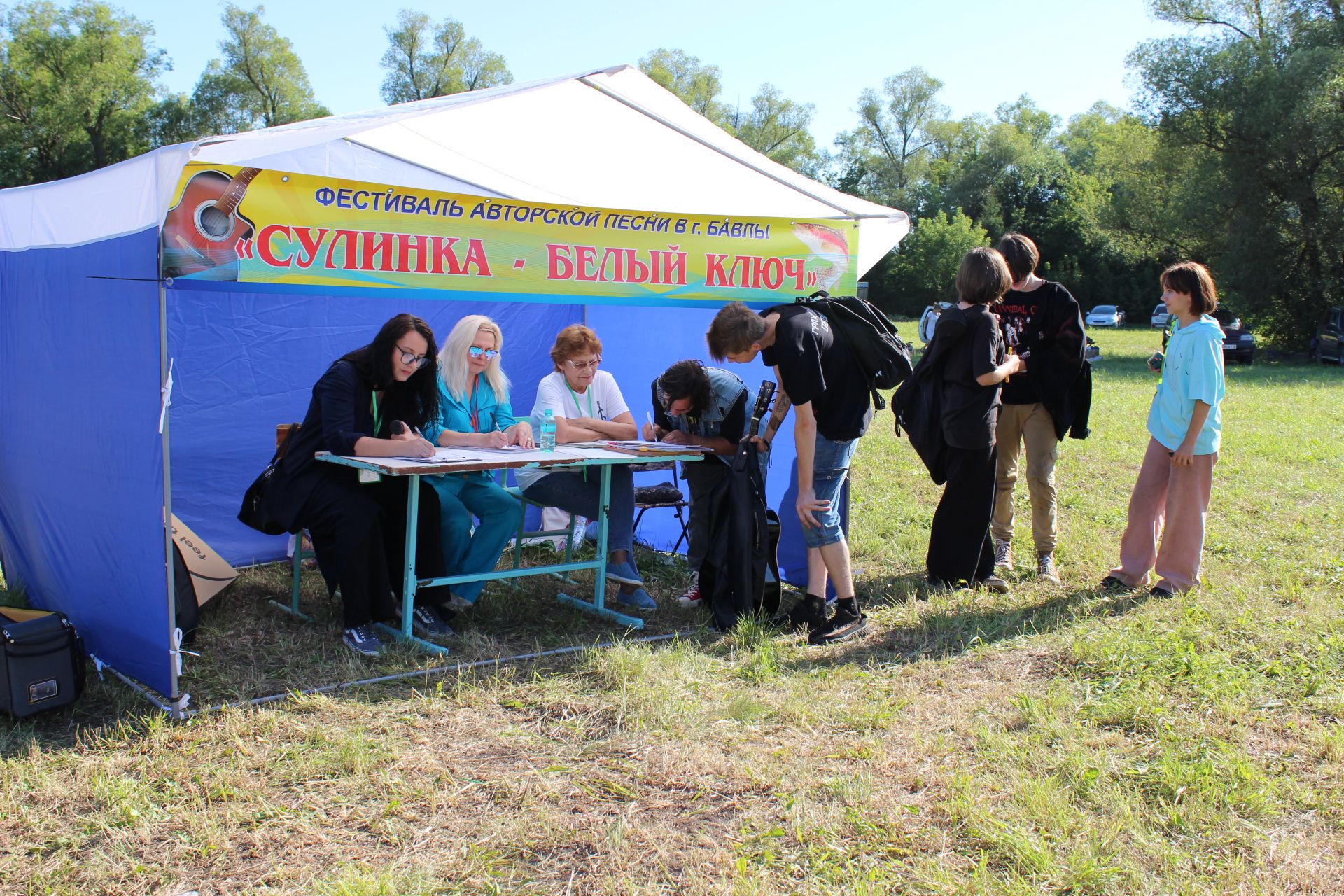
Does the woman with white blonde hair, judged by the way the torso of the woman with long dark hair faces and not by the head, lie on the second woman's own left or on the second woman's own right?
on the second woman's own left

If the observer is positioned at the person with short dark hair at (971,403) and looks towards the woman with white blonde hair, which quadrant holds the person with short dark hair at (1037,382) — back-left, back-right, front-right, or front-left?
back-right

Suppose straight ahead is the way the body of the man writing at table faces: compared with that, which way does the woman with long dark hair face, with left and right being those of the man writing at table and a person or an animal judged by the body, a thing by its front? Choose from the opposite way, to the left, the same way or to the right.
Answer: to the left

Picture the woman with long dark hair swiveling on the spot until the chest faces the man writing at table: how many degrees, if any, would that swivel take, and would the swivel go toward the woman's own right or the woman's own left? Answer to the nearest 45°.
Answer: approximately 45° to the woman's own left

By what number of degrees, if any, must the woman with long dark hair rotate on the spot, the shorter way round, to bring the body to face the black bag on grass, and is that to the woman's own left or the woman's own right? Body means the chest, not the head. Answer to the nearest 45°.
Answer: approximately 90° to the woman's own right

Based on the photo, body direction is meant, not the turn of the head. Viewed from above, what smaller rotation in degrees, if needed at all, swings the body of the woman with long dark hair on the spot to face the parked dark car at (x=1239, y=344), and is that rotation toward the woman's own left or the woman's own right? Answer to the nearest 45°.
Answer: approximately 90° to the woman's own left

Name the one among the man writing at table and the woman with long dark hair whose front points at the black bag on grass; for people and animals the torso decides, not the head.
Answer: the man writing at table

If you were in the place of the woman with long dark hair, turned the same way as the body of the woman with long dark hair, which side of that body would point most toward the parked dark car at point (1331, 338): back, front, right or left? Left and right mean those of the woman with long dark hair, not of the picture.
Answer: left

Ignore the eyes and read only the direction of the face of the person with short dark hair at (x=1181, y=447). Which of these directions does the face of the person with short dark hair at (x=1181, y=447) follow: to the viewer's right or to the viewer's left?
to the viewer's left

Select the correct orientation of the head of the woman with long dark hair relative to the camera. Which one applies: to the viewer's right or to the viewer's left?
to the viewer's right
